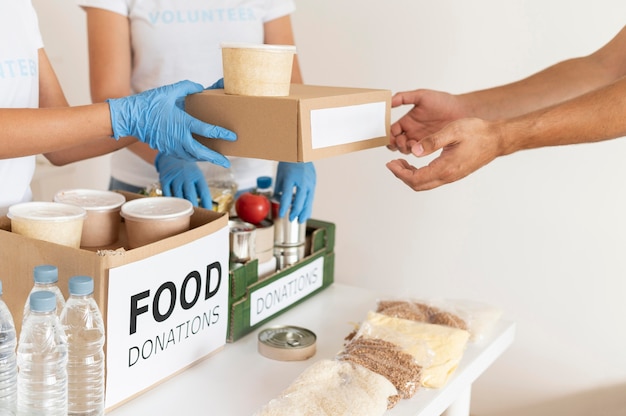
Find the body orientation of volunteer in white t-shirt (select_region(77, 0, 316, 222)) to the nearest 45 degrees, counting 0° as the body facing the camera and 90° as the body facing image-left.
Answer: approximately 0°

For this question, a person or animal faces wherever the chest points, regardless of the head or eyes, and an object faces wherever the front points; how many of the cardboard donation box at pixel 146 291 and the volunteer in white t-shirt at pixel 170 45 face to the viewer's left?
0

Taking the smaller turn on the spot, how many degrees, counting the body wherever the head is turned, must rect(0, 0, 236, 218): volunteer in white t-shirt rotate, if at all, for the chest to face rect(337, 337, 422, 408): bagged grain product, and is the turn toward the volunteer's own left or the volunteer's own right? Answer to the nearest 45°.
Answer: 0° — they already face it

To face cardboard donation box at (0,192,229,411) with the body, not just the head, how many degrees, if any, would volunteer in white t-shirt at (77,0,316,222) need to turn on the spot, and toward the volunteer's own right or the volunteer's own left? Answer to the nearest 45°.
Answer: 0° — they already face it

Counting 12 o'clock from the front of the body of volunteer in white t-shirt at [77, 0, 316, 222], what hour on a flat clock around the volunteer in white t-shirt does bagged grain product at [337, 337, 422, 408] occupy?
The bagged grain product is roughly at 11 o'clock from the volunteer in white t-shirt.

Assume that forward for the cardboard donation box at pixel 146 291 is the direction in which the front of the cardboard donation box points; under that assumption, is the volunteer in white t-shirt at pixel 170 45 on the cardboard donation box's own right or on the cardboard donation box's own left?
on the cardboard donation box's own left

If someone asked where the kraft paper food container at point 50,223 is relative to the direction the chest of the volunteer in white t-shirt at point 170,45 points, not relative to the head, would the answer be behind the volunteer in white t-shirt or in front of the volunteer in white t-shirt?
in front

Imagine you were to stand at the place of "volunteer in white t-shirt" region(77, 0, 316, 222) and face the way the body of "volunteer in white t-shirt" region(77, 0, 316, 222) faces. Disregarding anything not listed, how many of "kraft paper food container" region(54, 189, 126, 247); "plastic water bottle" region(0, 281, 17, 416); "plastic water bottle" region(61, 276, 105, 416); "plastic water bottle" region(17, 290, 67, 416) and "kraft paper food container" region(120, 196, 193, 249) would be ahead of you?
5
